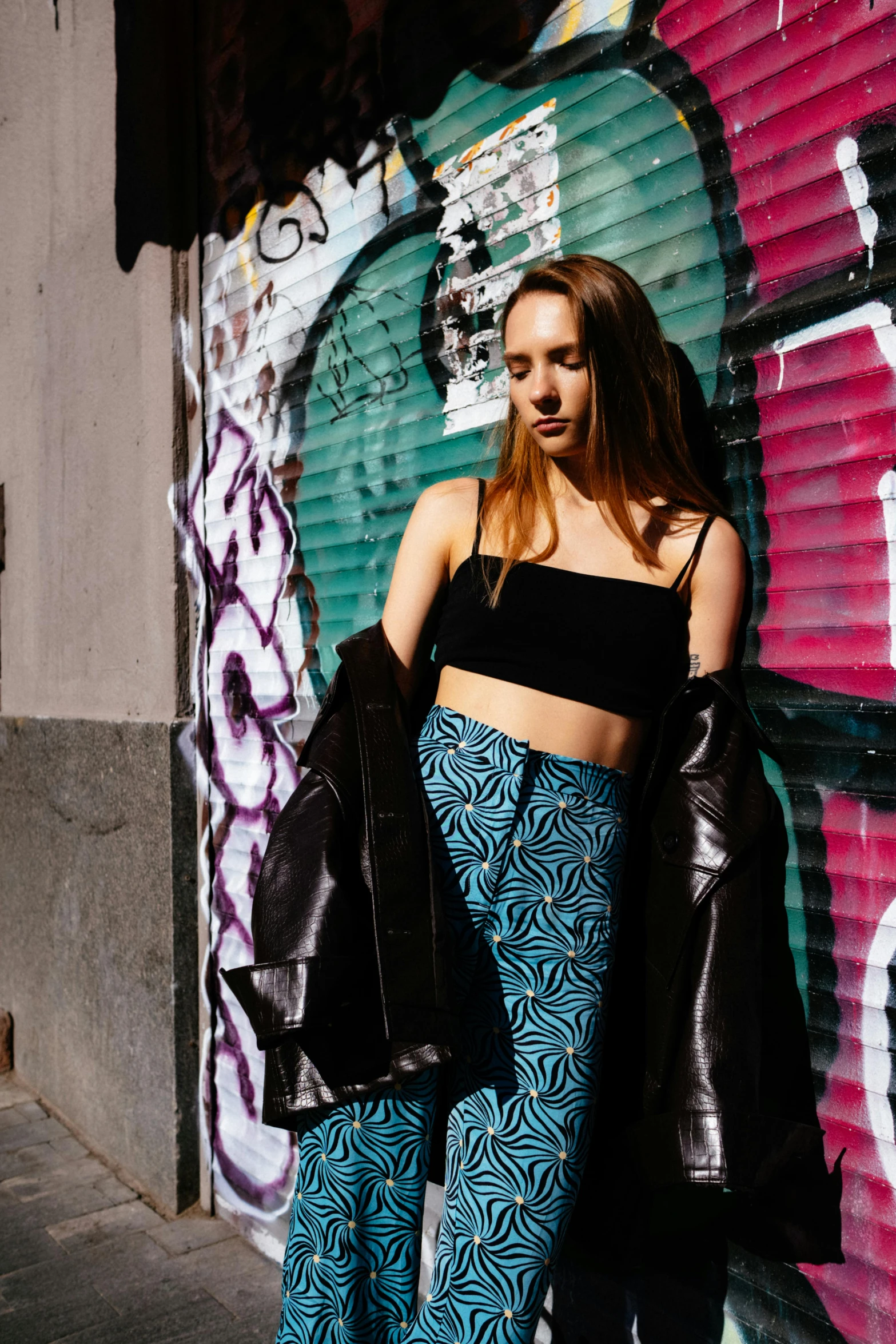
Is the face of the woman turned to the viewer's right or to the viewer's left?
to the viewer's left

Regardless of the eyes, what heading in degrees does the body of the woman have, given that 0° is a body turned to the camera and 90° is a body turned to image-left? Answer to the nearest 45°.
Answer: approximately 0°
